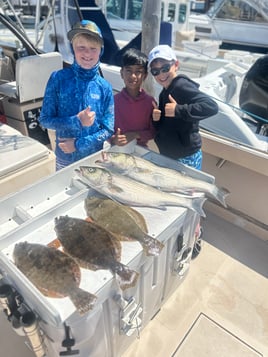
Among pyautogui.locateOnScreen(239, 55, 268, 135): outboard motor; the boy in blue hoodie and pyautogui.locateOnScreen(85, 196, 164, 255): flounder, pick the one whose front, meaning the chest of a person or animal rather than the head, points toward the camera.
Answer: the boy in blue hoodie

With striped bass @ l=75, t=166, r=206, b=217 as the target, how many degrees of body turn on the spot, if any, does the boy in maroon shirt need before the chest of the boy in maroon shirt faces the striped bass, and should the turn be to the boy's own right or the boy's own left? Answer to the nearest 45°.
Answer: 0° — they already face it

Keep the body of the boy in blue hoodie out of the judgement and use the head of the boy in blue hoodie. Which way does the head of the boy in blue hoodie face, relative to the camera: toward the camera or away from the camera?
toward the camera

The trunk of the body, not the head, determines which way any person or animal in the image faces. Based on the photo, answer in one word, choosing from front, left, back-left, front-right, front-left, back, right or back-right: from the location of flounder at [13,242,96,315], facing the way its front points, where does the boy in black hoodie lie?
right

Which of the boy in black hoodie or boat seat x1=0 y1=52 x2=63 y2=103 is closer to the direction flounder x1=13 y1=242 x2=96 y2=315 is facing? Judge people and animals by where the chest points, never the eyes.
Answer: the boat seat

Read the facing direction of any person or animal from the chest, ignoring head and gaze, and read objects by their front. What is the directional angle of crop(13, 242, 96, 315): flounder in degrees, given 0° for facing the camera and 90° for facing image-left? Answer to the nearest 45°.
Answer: approximately 135°

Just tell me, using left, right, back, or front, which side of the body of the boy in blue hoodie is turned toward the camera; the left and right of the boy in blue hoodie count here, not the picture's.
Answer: front

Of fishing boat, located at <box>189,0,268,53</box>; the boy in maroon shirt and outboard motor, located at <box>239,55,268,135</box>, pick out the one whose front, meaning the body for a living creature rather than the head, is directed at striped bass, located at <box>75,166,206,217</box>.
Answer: the boy in maroon shirt

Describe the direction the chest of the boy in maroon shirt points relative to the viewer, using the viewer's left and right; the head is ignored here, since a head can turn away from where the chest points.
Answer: facing the viewer
